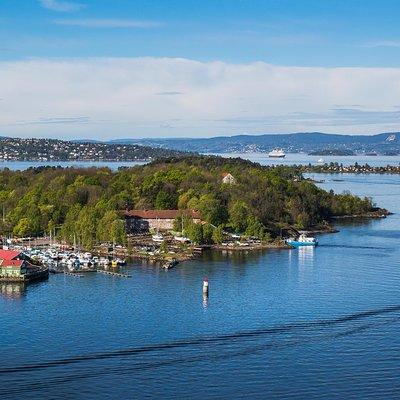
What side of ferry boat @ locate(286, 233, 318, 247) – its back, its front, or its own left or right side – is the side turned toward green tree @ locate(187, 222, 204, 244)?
front

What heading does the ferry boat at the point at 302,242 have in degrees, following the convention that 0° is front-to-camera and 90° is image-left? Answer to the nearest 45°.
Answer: approximately 90°

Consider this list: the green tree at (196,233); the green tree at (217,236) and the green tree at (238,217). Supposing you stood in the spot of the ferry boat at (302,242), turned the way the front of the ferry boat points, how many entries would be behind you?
0

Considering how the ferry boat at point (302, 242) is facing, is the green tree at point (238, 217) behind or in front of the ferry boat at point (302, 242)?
in front

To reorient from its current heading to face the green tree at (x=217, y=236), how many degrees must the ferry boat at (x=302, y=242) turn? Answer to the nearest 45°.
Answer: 0° — it already faces it
